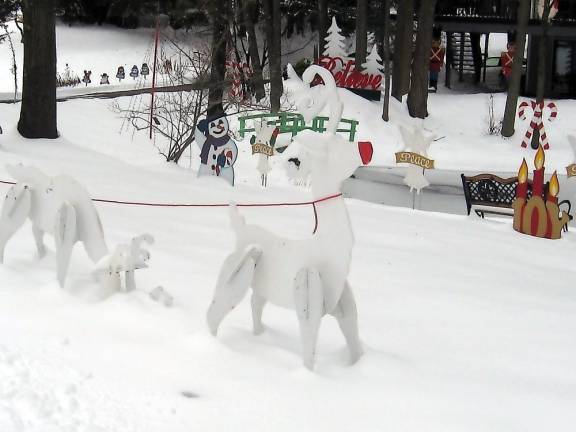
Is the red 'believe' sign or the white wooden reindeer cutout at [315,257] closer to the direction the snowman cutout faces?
the white wooden reindeer cutout

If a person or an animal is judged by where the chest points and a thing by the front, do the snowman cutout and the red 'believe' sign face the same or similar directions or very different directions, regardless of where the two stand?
same or similar directions

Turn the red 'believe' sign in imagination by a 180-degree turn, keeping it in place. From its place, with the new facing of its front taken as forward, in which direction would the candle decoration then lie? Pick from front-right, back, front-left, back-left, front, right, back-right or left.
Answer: back

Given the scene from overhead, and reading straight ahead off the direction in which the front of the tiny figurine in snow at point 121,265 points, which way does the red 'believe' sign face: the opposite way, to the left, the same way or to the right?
to the right

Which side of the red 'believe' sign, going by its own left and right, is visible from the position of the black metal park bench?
front

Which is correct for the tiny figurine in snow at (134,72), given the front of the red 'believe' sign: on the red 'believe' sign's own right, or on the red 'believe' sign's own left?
on the red 'believe' sign's own right

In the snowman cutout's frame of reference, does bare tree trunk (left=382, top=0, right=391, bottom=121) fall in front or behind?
behind

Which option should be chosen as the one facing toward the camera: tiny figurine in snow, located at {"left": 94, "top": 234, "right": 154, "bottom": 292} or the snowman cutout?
the snowman cutout

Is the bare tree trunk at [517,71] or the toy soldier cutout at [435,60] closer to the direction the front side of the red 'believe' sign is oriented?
the bare tree trunk

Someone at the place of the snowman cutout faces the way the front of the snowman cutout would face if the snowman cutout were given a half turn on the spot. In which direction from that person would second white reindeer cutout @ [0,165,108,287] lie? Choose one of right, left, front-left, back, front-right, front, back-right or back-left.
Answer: back

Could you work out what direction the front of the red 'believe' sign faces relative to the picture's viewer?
facing the viewer

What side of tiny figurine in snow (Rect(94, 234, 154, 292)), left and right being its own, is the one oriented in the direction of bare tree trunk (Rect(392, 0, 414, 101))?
left

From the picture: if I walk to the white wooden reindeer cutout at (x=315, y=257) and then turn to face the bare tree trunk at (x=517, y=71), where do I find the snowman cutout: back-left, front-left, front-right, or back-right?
front-left

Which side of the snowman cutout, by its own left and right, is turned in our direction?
front

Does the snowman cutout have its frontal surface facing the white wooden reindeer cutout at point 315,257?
yes

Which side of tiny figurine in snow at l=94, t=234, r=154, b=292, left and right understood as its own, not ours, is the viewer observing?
right

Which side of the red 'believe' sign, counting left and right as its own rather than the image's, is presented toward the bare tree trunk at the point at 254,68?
right
